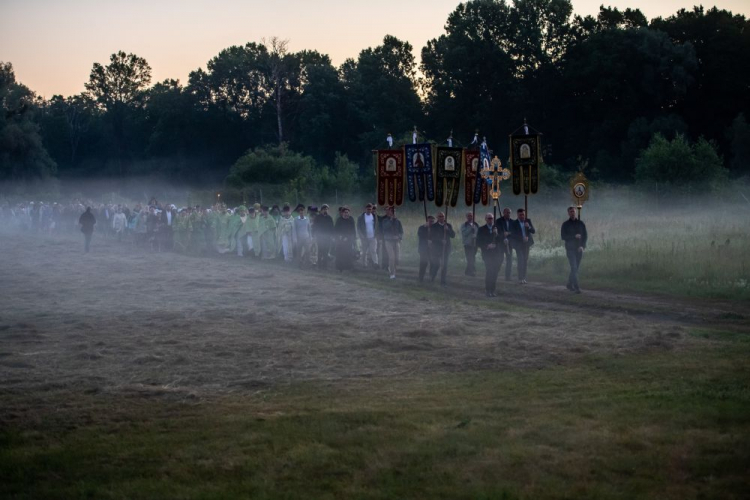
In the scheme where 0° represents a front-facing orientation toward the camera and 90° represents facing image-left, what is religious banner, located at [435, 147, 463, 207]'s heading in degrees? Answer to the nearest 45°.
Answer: approximately 0°

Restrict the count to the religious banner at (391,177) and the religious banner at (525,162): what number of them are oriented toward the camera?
2

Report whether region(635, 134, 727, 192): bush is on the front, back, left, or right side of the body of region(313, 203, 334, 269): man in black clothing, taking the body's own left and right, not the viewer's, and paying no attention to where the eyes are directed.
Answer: left

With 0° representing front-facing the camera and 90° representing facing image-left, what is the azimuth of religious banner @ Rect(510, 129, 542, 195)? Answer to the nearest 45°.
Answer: approximately 0°

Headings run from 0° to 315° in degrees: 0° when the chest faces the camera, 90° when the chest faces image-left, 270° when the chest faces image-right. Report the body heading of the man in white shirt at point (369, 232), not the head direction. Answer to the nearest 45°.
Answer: approximately 315°

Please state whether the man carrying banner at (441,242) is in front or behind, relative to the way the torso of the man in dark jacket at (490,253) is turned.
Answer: behind
